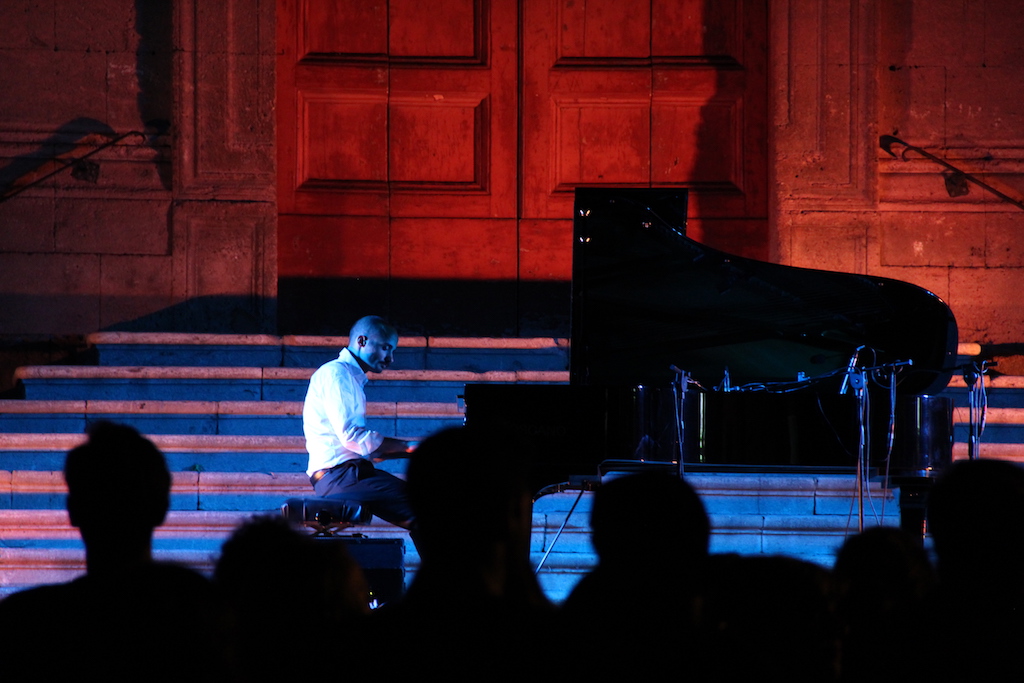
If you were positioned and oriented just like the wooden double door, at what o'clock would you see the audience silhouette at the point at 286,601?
The audience silhouette is roughly at 12 o'clock from the wooden double door.

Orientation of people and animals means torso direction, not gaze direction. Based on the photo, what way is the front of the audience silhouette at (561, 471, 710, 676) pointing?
away from the camera

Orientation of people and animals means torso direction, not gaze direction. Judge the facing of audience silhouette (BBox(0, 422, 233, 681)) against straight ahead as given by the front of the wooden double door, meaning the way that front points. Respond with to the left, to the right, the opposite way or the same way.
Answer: the opposite way

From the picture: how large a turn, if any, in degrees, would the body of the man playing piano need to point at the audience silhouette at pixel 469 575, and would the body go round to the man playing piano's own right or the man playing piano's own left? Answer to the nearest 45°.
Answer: approximately 90° to the man playing piano's own right

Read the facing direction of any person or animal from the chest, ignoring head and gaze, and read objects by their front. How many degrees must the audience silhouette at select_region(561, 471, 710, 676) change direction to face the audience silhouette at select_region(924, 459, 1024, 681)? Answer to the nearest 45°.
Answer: approximately 45° to their right

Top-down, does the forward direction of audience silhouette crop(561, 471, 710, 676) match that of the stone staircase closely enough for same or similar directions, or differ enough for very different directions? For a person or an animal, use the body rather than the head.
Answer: very different directions

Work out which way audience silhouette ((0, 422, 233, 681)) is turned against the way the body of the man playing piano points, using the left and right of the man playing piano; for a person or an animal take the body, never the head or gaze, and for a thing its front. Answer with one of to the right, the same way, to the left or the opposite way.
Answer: to the left

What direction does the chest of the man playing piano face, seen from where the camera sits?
to the viewer's right
